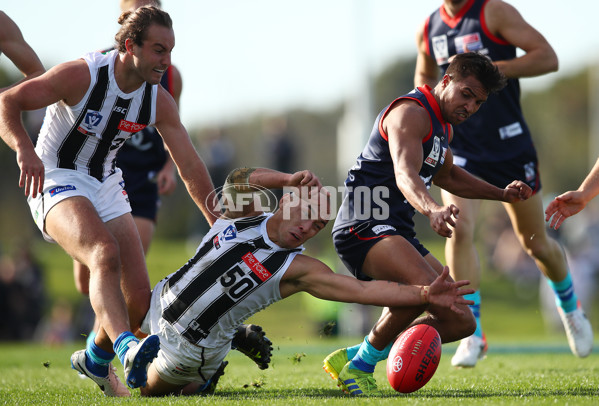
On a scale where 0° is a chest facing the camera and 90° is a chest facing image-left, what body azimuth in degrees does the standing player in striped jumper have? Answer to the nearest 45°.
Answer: approximately 315°

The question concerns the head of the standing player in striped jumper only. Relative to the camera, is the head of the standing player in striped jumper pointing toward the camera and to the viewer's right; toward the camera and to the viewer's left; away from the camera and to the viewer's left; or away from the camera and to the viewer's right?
toward the camera and to the viewer's right
